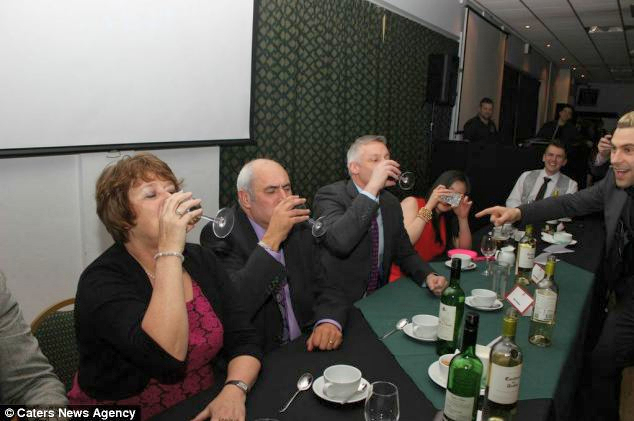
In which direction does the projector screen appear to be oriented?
toward the camera

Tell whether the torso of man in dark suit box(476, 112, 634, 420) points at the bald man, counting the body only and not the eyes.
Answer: yes

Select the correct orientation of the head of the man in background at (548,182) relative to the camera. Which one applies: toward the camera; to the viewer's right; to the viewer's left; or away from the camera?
toward the camera

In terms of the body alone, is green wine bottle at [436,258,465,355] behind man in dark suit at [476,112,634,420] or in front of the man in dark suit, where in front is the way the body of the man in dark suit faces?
in front

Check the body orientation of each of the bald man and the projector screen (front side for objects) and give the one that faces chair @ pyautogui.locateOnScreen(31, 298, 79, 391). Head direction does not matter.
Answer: the projector screen

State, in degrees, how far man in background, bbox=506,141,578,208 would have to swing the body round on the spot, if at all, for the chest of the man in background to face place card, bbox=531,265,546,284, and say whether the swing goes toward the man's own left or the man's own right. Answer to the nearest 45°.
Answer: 0° — they already face it

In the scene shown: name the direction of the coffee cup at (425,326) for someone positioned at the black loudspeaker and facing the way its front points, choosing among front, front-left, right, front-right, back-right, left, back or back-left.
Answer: front-right

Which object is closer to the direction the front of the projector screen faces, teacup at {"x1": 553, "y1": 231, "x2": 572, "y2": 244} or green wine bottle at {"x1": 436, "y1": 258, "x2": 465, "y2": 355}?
the green wine bottle

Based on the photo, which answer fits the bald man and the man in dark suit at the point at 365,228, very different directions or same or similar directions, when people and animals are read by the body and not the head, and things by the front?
same or similar directions

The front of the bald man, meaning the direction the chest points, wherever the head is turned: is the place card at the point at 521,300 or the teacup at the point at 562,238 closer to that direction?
the place card

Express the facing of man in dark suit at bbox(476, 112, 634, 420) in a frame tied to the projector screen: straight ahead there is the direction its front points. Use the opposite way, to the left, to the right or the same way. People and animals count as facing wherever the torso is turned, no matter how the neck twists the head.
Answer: to the right

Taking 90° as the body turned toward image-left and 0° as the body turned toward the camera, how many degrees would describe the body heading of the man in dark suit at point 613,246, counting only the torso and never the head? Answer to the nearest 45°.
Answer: approximately 45°

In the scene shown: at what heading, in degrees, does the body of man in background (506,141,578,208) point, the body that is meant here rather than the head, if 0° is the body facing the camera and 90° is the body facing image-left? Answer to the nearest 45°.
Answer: approximately 0°

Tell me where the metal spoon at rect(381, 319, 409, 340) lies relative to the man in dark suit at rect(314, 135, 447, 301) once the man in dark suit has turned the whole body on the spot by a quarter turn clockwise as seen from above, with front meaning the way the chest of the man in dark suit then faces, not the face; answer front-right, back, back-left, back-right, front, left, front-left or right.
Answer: front-left

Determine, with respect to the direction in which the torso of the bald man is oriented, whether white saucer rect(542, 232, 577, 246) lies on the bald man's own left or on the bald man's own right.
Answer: on the bald man's own left

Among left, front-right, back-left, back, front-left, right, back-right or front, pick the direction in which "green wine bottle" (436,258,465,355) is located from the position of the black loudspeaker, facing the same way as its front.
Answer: front-right

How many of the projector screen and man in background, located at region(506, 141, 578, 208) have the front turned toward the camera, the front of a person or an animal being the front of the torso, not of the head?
2

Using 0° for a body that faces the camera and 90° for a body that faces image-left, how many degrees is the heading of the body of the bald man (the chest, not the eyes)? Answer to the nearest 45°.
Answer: approximately 315°
